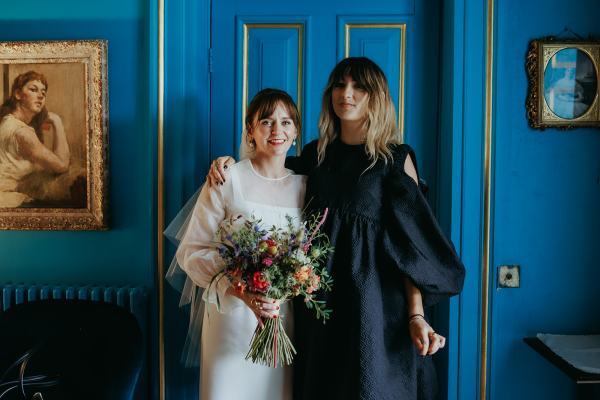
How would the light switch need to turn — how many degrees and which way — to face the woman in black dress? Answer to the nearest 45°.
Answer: approximately 45° to its right

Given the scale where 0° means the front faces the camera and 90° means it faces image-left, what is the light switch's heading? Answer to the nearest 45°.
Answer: approximately 0°

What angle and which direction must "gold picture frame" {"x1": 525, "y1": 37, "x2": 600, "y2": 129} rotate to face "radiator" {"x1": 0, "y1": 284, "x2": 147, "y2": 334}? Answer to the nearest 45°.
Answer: approximately 45° to its right

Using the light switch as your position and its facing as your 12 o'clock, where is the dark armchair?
The dark armchair is roughly at 2 o'clock from the light switch.

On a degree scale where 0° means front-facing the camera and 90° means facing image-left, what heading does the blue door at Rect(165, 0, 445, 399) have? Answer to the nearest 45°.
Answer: approximately 0°

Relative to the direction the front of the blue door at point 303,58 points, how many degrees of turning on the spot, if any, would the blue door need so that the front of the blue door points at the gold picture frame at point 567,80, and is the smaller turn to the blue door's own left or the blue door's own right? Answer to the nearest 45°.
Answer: approximately 90° to the blue door's own left

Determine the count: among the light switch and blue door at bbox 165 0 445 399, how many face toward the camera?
2
